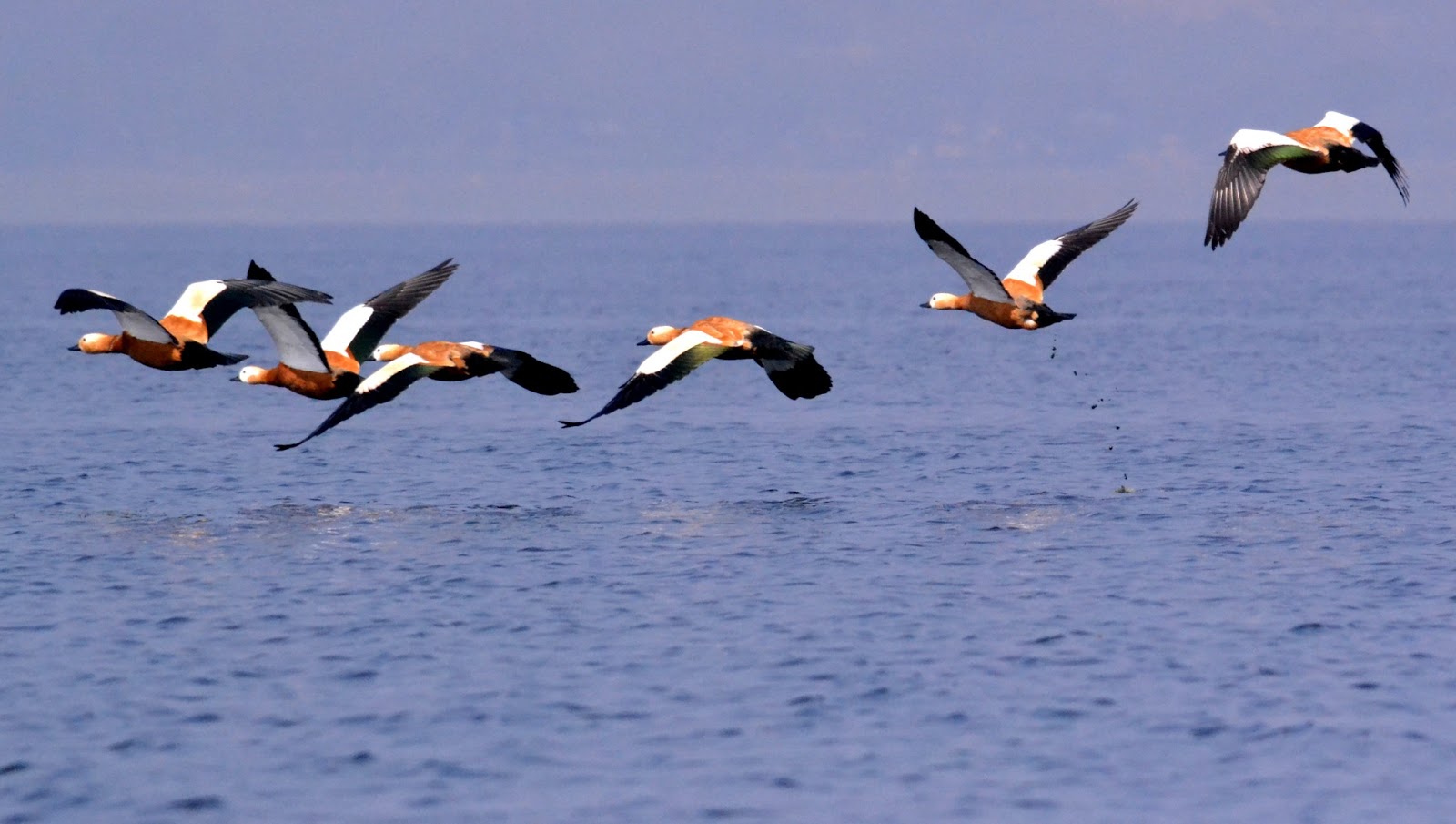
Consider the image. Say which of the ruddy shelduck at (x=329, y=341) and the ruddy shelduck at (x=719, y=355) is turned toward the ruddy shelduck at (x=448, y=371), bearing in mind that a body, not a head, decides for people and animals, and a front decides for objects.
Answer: the ruddy shelduck at (x=719, y=355)

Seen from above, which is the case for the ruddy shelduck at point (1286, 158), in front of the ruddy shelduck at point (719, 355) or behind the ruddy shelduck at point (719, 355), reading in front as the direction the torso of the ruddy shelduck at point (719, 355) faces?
behind

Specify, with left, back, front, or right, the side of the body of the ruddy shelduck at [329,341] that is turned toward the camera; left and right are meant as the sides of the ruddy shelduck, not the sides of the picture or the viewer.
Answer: left

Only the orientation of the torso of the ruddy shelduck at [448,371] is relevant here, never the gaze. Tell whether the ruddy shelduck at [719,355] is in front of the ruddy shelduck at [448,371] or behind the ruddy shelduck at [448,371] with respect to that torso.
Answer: behind

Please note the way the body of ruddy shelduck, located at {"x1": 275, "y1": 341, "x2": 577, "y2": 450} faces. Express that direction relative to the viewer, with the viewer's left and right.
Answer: facing to the left of the viewer

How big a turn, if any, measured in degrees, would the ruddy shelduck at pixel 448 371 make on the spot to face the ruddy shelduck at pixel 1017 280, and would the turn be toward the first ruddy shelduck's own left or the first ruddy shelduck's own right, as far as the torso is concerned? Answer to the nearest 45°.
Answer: approximately 180°

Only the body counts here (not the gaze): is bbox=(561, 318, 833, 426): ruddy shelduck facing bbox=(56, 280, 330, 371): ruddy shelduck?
yes

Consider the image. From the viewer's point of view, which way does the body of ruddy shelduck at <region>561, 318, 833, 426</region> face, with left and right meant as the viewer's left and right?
facing to the left of the viewer
